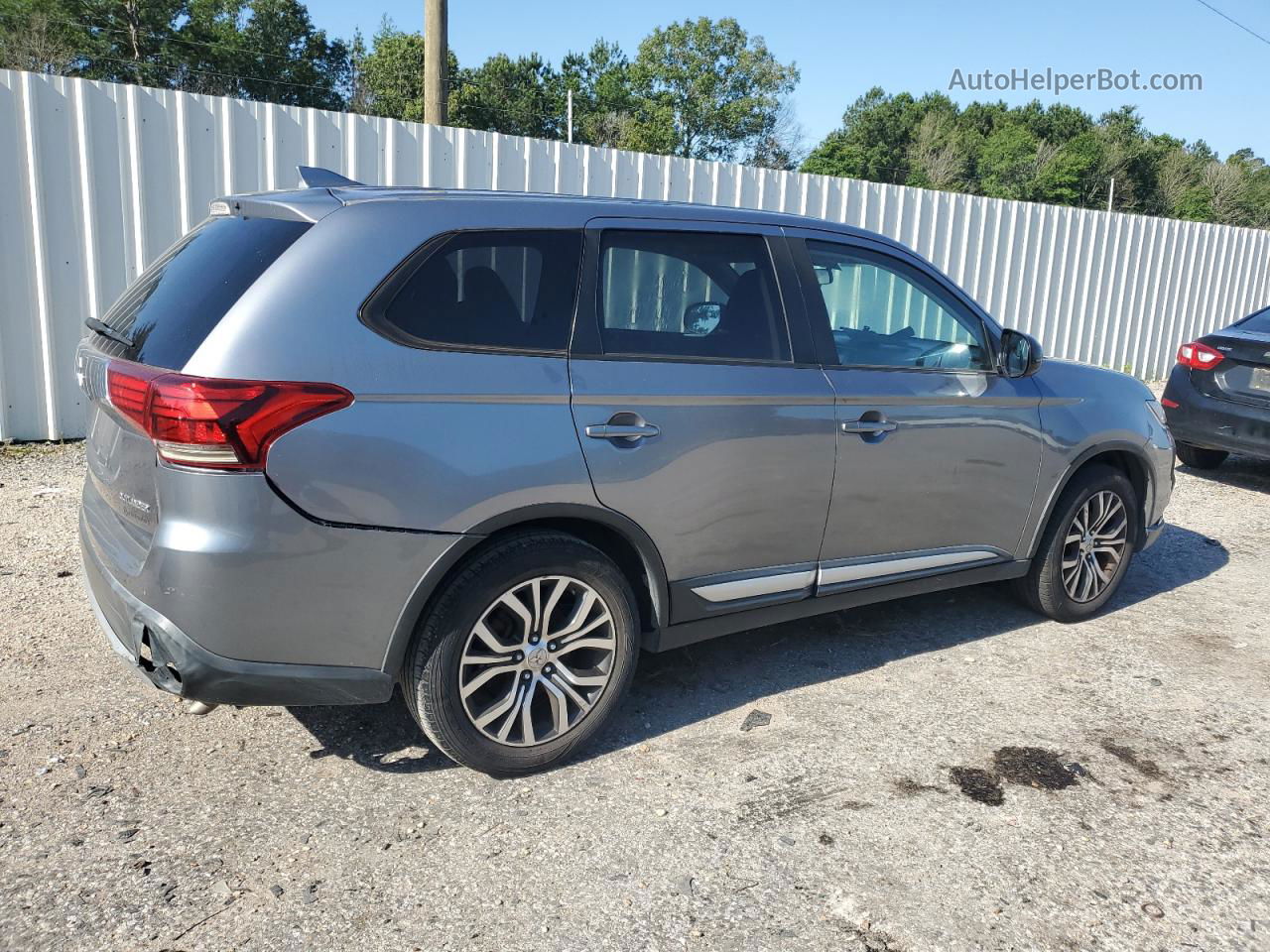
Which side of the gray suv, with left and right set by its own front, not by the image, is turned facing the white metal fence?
left

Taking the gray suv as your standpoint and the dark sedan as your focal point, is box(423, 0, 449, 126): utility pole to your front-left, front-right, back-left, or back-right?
front-left

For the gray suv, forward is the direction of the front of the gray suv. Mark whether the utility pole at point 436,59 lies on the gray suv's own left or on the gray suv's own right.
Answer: on the gray suv's own left

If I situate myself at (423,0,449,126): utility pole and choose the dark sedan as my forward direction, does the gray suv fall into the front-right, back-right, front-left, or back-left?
front-right

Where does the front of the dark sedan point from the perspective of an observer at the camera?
facing away from the viewer and to the right of the viewer

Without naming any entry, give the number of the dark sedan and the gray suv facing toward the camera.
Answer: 0

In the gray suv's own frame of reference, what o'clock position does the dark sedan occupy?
The dark sedan is roughly at 12 o'clock from the gray suv.

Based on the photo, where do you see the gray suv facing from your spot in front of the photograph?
facing away from the viewer and to the right of the viewer
